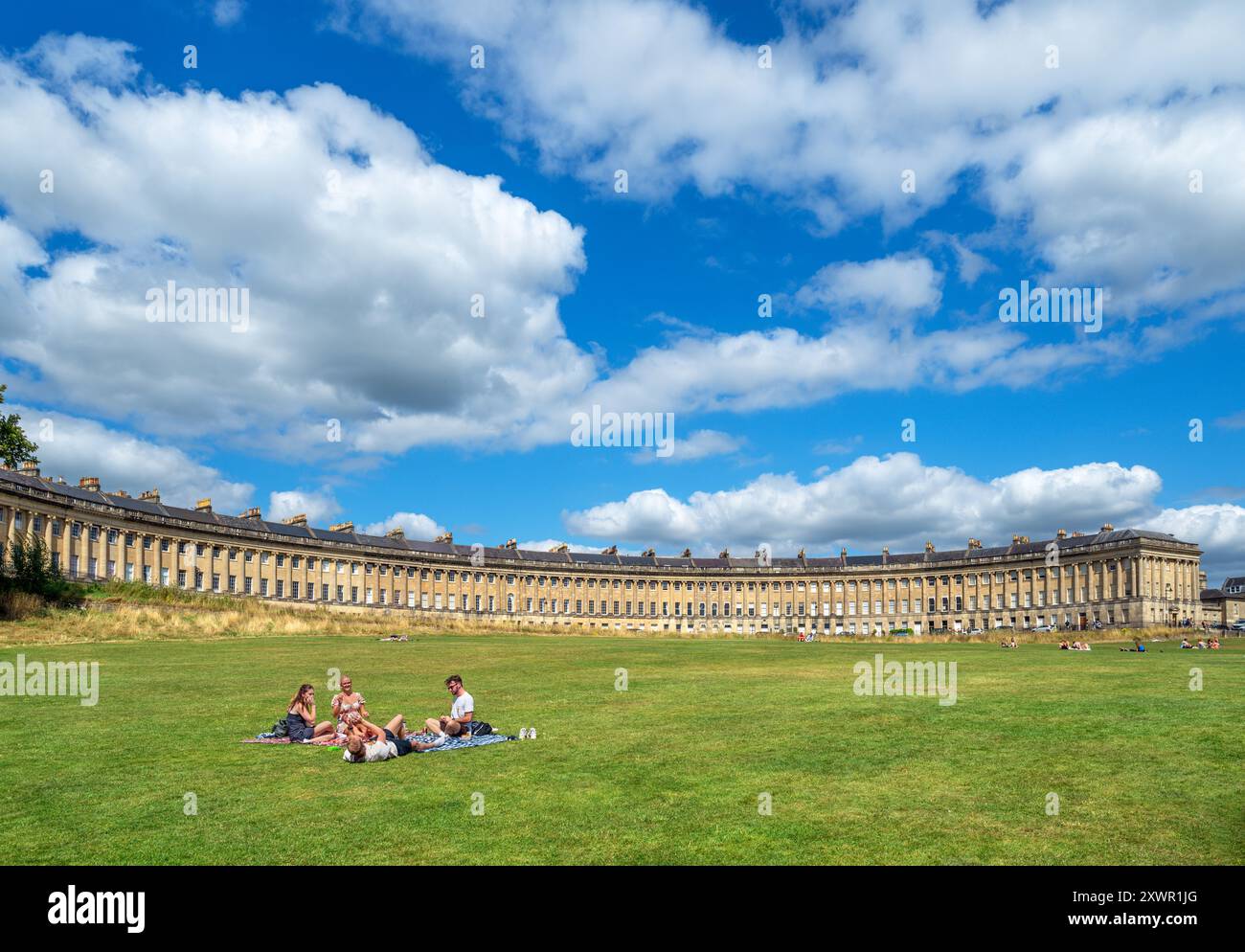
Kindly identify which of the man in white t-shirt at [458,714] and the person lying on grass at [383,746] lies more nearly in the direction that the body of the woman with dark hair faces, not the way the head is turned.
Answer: the man in white t-shirt

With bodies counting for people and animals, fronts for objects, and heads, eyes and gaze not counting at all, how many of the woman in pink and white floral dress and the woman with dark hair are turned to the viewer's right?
1

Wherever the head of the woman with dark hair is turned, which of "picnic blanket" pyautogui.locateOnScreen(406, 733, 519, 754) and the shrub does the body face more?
the picnic blanket

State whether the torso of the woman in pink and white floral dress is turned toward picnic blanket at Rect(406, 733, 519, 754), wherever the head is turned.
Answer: no

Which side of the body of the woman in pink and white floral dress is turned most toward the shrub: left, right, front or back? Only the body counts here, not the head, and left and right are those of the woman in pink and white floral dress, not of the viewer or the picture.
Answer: back

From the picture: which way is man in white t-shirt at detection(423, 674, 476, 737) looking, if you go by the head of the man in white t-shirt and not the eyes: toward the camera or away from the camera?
toward the camera

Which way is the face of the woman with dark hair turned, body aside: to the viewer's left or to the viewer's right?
to the viewer's right

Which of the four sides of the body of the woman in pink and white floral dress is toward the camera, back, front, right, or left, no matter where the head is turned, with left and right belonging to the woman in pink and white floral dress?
front

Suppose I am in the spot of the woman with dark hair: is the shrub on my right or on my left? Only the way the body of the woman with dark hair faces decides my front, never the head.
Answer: on my left

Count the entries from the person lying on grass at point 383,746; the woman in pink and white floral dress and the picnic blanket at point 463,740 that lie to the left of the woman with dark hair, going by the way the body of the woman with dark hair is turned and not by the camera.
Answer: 0

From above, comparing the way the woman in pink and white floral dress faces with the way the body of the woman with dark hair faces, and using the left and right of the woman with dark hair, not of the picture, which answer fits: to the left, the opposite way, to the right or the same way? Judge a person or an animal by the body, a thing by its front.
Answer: to the right

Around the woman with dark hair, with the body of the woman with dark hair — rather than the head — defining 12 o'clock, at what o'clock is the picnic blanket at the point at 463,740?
The picnic blanket is roughly at 1 o'clock from the woman with dark hair.

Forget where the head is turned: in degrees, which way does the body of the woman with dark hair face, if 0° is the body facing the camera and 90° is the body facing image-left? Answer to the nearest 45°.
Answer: approximately 270°
